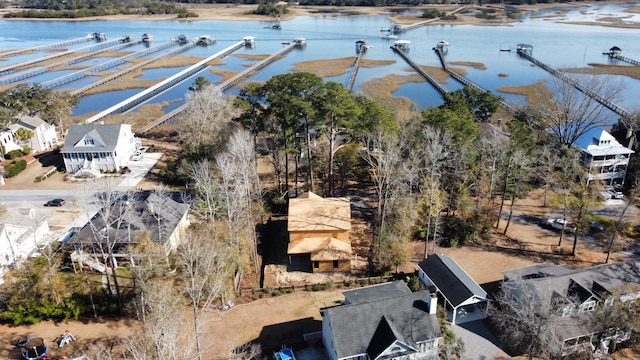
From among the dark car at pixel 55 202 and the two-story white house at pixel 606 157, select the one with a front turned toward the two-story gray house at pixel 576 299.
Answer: the two-story white house at pixel 606 157

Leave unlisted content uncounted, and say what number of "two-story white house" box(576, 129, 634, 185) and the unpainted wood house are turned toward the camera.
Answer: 2

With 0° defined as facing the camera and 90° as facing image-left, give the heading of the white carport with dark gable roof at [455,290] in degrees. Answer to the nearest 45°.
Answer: approximately 315°

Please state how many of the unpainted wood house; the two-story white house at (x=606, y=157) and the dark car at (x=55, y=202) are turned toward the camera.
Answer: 2

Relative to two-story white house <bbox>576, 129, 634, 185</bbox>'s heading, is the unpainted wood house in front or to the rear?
in front

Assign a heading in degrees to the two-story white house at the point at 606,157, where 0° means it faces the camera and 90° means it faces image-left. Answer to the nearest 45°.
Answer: approximately 0°

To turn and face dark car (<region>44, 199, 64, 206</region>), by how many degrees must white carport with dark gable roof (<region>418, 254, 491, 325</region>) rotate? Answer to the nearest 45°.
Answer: approximately 135° to its right

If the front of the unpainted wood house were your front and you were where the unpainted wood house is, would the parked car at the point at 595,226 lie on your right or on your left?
on your left

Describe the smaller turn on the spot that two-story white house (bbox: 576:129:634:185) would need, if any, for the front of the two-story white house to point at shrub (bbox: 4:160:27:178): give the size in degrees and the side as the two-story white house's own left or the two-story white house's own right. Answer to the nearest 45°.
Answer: approximately 45° to the two-story white house's own right
